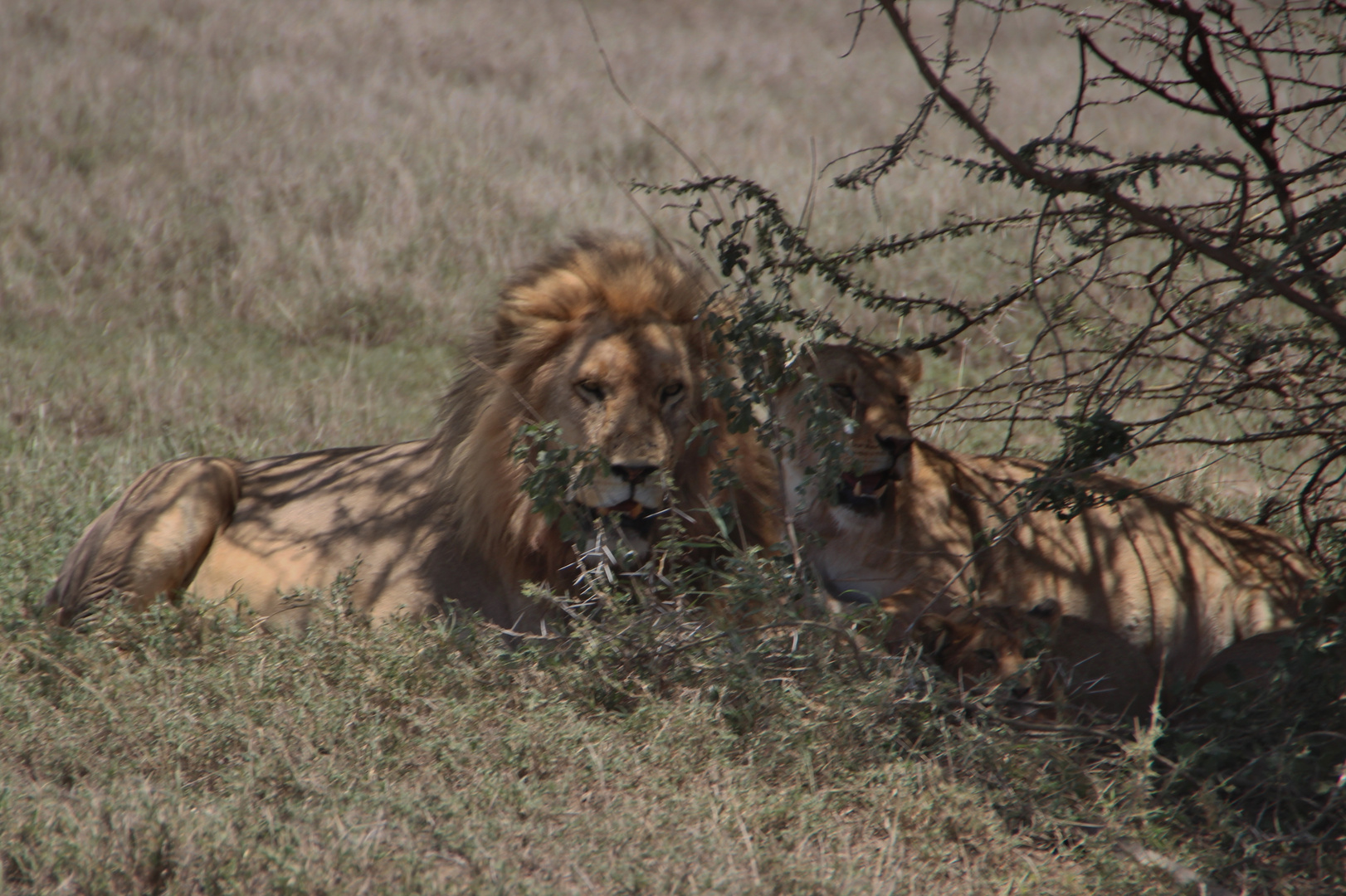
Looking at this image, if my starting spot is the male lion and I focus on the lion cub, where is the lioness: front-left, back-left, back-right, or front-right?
front-left

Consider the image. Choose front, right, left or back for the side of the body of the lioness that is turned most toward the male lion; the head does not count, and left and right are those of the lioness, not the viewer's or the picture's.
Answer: front

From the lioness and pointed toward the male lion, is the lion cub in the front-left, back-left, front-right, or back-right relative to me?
front-left

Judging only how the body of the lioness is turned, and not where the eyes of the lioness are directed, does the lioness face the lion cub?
no

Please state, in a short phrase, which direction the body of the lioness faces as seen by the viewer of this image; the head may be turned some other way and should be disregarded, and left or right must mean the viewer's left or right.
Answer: facing the viewer and to the left of the viewer

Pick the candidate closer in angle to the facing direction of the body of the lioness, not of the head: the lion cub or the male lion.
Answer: the male lion
